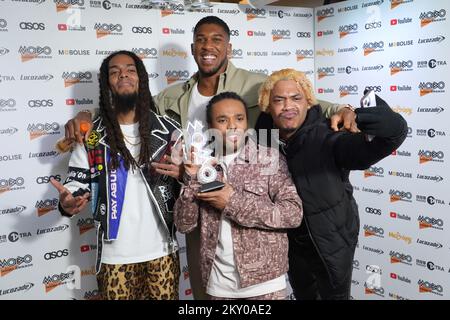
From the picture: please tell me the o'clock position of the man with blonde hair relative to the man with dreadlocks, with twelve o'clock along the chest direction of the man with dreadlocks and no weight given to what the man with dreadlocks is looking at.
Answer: The man with blonde hair is roughly at 10 o'clock from the man with dreadlocks.

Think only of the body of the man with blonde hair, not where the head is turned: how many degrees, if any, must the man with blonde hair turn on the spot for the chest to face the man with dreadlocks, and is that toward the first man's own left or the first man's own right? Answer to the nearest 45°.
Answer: approximately 45° to the first man's own right

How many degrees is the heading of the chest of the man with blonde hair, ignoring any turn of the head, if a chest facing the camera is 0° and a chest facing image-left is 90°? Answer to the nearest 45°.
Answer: approximately 45°

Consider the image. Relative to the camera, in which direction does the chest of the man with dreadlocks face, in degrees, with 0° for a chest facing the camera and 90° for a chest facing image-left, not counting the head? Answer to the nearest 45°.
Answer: approximately 0°
